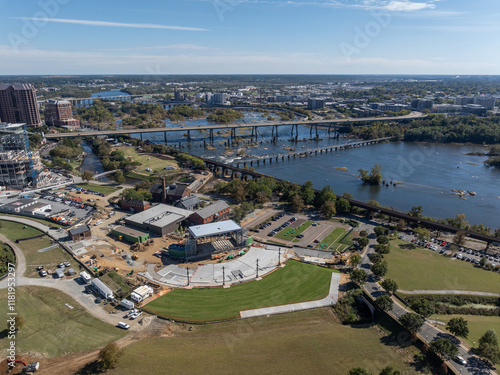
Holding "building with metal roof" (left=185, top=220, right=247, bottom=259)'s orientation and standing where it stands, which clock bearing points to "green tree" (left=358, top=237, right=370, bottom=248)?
The green tree is roughly at 9 o'clock from the building with metal roof.

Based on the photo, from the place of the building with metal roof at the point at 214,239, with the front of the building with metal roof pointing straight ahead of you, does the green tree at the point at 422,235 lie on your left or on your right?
on your left

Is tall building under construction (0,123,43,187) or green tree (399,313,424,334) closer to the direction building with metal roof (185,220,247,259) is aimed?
the green tree

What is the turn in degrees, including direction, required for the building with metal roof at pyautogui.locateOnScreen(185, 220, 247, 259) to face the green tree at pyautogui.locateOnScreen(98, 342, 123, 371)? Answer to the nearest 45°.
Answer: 0° — it already faces it

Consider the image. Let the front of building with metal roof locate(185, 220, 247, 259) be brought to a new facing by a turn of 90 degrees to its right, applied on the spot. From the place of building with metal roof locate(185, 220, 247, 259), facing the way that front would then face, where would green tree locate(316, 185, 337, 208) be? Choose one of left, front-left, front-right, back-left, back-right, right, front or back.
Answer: back-right

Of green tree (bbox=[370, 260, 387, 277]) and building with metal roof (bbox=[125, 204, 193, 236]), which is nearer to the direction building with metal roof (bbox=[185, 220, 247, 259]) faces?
the green tree

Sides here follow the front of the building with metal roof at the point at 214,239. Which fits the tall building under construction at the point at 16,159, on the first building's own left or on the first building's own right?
on the first building's own right

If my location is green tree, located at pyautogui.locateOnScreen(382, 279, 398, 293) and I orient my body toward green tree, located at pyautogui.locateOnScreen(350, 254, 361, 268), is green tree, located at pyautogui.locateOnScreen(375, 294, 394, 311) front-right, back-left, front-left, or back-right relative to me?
back-left

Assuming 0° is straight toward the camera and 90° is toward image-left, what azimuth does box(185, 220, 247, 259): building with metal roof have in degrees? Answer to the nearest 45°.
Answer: approximately 0°

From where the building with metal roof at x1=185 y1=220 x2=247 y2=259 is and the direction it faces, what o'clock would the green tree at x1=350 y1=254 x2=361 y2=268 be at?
The green tree is roughly at 10 o'clock from the building with metal roof.

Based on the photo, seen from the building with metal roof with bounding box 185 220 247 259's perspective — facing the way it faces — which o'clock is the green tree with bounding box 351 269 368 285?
The green tree is roughly at 10 o'clock from the building with metal roof.

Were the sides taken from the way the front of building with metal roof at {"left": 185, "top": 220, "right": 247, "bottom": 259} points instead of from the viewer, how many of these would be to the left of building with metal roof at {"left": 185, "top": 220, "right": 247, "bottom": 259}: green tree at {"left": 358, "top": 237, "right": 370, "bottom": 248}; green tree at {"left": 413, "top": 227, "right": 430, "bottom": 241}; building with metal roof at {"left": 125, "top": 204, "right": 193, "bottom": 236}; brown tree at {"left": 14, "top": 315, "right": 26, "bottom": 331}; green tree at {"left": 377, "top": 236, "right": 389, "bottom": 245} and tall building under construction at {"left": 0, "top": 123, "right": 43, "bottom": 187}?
3

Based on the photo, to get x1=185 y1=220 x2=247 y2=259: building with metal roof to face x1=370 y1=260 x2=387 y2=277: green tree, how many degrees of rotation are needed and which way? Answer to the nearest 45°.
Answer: approximately 45° to its left

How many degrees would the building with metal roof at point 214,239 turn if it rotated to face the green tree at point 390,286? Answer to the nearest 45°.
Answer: approximately 45° to its left
